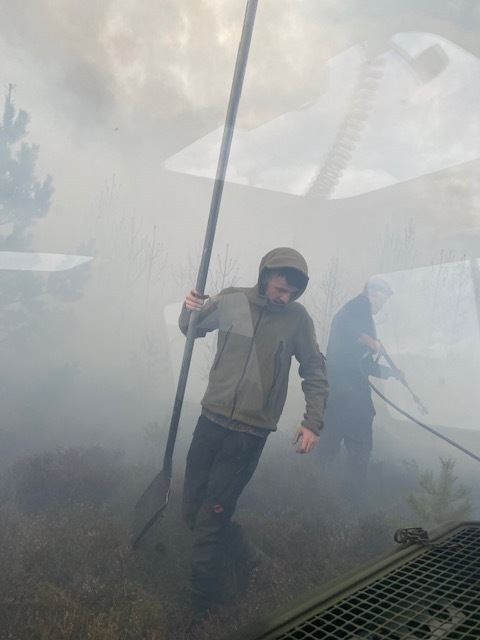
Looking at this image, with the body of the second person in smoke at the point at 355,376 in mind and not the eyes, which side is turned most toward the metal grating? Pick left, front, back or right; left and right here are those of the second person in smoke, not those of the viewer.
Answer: right

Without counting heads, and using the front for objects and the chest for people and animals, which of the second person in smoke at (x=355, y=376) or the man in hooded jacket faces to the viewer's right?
the second person in smoke

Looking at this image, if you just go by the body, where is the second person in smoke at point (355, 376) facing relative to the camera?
to the viewer's right

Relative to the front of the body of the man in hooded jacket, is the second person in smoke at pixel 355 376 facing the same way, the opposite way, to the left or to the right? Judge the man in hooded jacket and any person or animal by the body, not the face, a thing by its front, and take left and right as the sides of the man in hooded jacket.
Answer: to the left

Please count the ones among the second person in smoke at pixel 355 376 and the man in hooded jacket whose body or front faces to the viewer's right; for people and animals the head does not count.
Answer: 1

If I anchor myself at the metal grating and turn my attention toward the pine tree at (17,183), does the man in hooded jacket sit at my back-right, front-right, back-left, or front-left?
front-right

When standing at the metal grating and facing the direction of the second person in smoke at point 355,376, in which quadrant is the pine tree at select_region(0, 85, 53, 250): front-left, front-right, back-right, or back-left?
front-left

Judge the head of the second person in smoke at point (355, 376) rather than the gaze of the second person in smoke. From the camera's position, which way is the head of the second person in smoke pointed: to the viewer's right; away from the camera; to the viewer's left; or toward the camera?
to the viewer's right

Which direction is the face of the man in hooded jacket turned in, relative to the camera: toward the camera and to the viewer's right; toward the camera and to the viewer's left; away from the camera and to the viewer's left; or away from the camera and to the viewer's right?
toward the camera and to the viewer's right

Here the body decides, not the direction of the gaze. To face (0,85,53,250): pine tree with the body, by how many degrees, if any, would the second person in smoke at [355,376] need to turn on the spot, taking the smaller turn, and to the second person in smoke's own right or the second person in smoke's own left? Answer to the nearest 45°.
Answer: approximately 180°

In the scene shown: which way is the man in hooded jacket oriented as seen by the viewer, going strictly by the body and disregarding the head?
toward the camera

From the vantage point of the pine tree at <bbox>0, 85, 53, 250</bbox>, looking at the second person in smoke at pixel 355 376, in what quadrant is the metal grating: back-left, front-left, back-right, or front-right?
front-right

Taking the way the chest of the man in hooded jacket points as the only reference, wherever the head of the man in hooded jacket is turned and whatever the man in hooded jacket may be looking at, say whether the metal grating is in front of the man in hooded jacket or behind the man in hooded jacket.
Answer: in front

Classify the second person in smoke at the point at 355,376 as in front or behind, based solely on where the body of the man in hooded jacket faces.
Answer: behind

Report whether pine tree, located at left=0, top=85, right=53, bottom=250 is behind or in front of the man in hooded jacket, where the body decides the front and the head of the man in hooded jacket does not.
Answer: behind

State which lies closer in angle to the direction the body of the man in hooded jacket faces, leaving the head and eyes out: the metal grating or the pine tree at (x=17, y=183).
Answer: the metal grating
